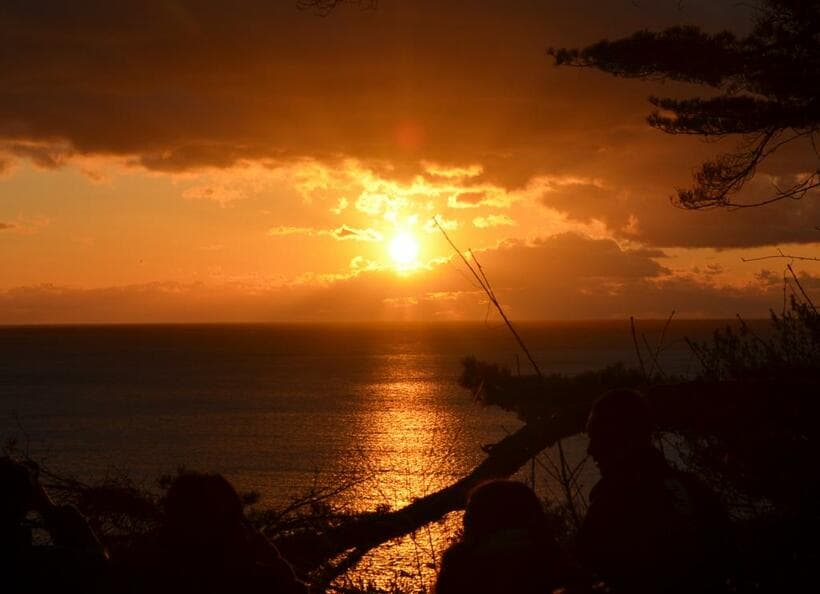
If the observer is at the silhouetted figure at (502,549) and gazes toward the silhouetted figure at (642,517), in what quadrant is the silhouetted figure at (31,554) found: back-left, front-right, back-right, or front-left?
back-left

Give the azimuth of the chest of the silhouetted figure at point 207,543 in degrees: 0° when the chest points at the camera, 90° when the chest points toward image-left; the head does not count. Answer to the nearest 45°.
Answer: approximately 180°

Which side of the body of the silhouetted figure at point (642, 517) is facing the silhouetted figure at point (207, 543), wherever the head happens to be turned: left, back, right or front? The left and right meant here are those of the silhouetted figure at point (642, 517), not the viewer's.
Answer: left

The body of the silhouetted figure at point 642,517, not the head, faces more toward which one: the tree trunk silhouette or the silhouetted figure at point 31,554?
the tree trunk silhouette

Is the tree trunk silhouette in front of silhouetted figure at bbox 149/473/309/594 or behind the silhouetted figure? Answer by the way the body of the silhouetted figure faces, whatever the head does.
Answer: in front

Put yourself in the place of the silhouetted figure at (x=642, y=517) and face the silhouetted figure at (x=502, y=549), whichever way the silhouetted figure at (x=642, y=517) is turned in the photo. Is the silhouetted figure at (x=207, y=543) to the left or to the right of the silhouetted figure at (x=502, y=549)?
right

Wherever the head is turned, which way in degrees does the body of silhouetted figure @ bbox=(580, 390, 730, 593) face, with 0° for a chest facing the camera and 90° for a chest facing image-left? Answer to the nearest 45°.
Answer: approximately 135°

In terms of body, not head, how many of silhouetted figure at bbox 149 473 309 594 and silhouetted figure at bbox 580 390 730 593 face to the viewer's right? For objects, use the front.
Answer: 0

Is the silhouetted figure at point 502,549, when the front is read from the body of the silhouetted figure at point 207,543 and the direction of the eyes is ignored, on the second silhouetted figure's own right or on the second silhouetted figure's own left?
on the second silhouetted figure's own right

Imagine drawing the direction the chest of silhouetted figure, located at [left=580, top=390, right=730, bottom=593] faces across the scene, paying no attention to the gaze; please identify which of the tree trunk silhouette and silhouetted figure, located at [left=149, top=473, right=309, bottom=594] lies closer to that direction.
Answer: the tree trunk silhouette

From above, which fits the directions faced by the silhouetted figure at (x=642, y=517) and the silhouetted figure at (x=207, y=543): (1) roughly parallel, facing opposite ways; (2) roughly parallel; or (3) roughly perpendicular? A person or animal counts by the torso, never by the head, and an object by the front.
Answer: roughly parallel

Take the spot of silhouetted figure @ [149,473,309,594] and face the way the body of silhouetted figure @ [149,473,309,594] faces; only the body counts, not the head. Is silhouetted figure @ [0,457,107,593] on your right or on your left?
on your left
